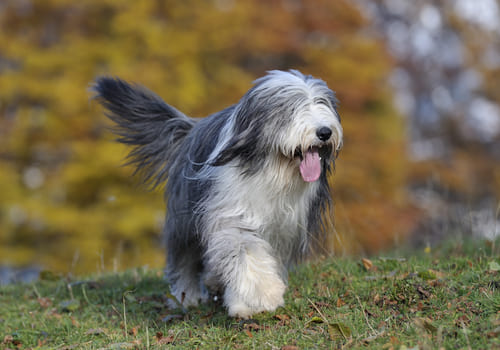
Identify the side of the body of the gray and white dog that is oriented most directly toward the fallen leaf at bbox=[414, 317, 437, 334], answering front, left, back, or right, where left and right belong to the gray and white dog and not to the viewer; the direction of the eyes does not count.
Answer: front

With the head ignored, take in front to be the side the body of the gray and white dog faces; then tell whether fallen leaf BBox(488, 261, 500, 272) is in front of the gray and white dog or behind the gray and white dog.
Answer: in front

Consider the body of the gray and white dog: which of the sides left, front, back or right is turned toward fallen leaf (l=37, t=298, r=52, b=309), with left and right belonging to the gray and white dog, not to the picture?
back

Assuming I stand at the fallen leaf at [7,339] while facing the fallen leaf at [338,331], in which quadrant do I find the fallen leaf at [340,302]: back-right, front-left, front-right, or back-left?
front-left

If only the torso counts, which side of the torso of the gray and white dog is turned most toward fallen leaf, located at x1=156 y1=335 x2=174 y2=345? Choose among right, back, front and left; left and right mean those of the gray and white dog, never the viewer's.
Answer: right

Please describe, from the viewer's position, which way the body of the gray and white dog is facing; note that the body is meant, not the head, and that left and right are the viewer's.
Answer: facing the viewer and to the right of the viewer

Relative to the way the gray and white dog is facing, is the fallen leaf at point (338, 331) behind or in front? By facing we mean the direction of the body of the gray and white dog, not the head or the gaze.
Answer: in front

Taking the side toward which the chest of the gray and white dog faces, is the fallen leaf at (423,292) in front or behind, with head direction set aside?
in front
